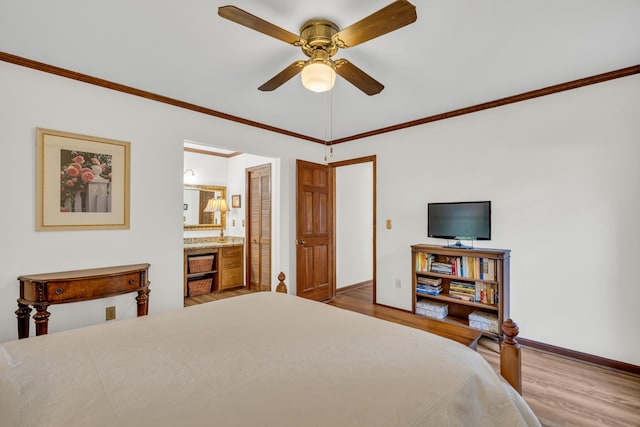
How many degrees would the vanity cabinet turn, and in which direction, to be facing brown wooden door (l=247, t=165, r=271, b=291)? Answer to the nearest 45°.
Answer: approximately 45° to its left

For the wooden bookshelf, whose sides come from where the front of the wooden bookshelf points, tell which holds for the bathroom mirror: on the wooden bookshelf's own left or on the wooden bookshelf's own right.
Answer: on the wooden bookshelf's own right

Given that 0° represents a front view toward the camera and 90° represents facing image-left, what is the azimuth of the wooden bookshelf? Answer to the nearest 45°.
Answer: approximately 45°

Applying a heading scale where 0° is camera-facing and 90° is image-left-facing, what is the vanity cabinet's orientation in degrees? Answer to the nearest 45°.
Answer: approximately 315°

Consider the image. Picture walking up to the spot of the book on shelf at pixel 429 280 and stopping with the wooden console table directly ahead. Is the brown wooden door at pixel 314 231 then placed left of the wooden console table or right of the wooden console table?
right

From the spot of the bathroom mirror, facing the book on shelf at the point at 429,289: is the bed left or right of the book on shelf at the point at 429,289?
right

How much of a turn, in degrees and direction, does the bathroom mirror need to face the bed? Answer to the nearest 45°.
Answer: approximately 45° to its right

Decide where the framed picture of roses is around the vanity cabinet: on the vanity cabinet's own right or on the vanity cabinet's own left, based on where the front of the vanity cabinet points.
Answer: on the vanity cabinet's own right
